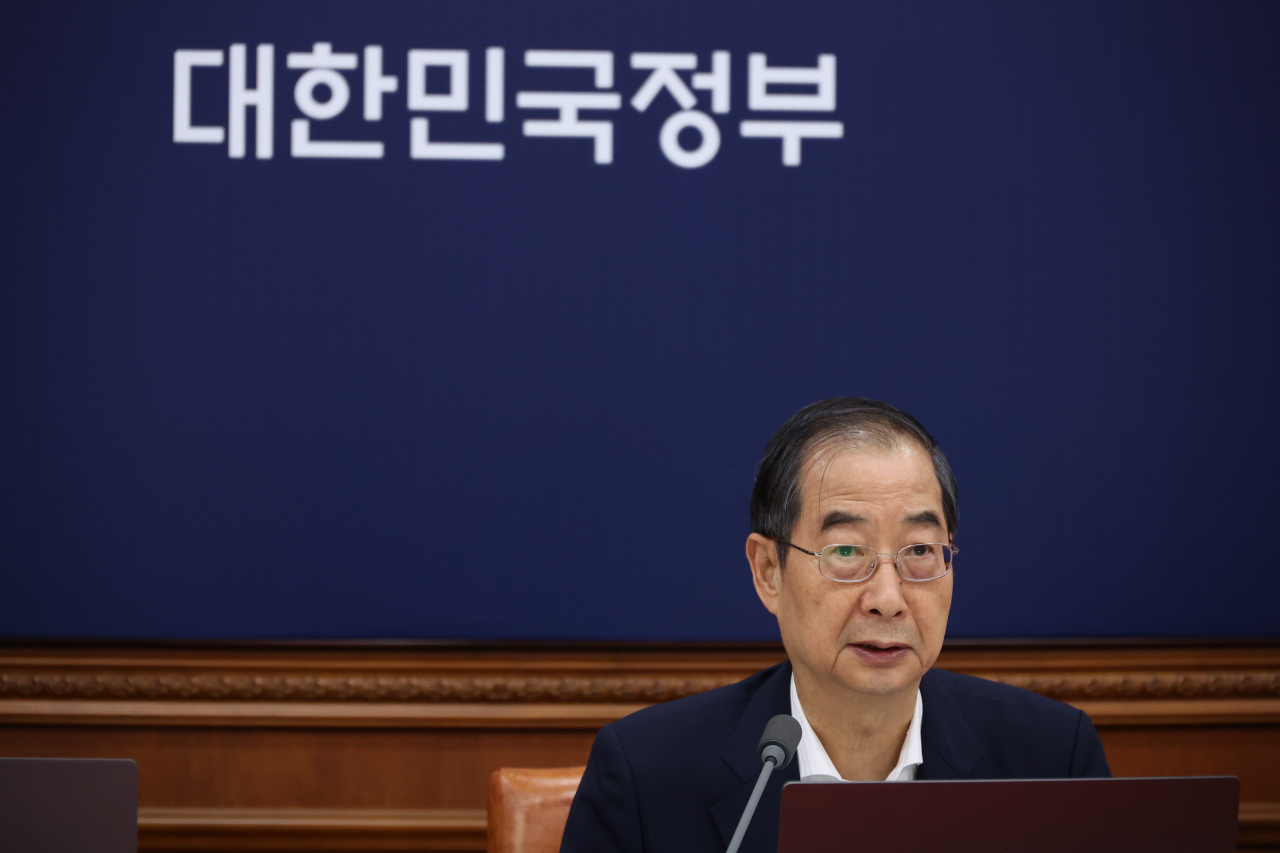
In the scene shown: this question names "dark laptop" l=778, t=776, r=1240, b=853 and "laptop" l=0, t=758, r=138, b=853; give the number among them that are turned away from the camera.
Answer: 2

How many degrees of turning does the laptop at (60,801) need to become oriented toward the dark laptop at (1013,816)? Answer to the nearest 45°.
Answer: approximately 135° to its right

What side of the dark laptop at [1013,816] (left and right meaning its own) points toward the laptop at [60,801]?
left

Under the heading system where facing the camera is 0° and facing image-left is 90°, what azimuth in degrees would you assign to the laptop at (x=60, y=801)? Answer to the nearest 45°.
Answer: approximately 180°

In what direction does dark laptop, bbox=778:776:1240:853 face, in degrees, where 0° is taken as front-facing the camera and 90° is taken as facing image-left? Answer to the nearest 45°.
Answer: approximately 180°

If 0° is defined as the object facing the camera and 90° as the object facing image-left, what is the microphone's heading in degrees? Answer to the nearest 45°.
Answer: approximately 225°
